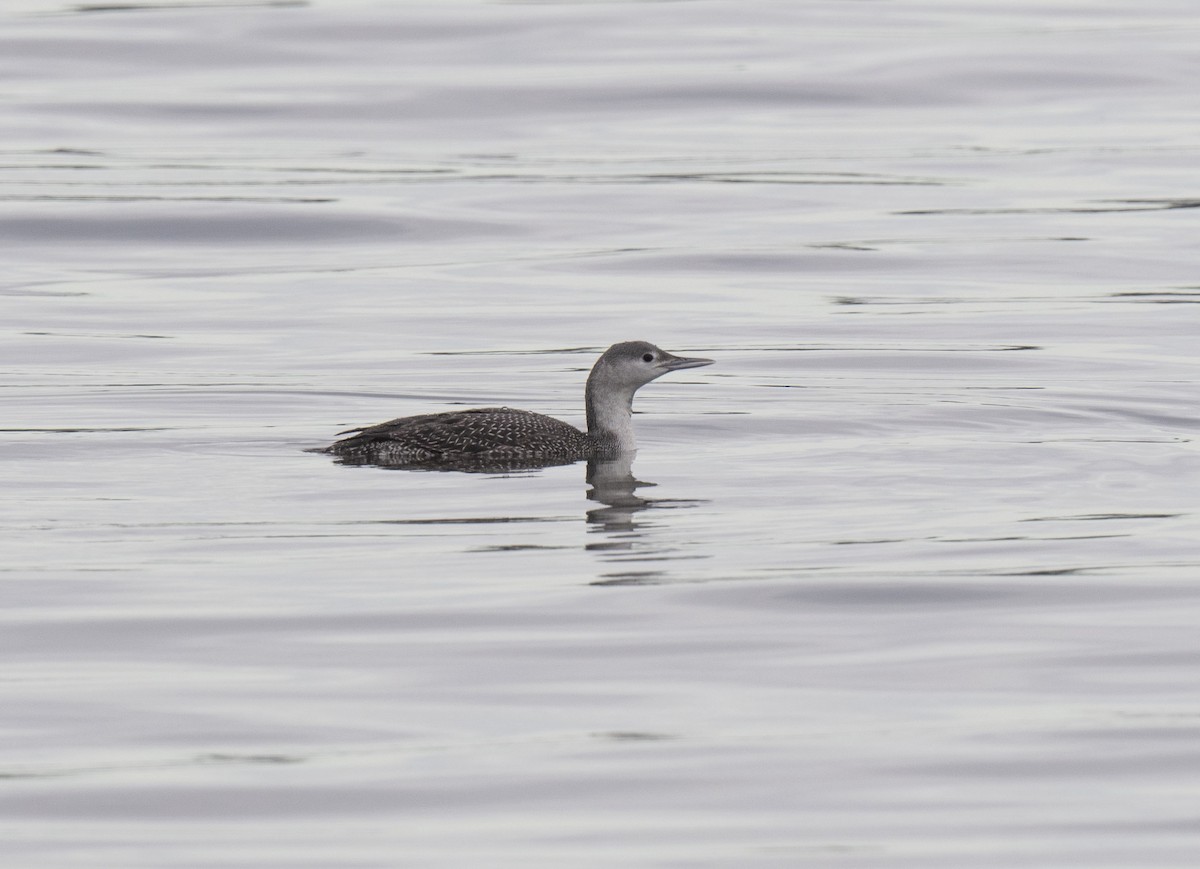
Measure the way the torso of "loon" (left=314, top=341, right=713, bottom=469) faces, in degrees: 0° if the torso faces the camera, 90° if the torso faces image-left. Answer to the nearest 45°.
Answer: approximately 270°
